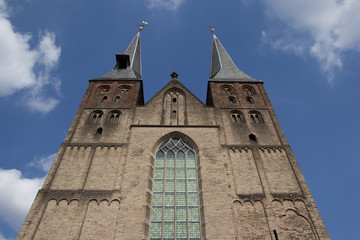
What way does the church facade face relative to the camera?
toward the camera
